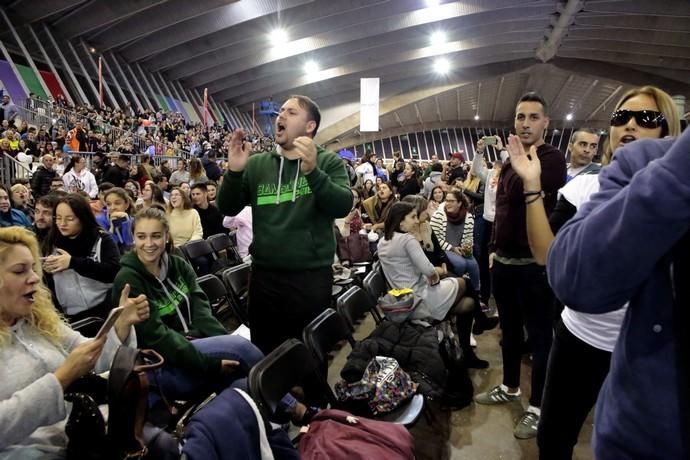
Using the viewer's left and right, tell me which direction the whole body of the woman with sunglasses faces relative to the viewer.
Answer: facing the viewer and to the left of the viewer

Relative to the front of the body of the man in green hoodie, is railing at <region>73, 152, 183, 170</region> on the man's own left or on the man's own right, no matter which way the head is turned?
on the man's own right

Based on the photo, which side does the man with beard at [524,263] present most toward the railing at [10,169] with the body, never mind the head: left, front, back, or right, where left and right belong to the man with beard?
right

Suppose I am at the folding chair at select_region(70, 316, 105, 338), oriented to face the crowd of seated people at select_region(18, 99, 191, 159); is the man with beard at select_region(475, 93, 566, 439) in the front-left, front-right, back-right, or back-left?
back-right

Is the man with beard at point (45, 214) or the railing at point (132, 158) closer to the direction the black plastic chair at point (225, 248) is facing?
the man with beard

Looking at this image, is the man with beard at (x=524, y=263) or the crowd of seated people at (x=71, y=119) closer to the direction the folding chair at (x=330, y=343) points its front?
the man with beard

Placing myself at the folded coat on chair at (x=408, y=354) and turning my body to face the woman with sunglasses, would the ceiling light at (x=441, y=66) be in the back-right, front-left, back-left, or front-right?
back-left

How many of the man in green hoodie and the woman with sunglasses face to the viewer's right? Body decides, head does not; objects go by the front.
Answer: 0

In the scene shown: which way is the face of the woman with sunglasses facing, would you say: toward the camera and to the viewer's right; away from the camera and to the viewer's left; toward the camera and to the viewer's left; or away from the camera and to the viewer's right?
toward the camera and to the viewer's left

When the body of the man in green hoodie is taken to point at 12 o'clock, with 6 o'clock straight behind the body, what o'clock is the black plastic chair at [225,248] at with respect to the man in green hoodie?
The black plastic chair is roughly at 4 o'clock from the man in green hoodie.

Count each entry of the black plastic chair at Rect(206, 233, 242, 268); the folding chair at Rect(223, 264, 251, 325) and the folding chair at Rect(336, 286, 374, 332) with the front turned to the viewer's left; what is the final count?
0

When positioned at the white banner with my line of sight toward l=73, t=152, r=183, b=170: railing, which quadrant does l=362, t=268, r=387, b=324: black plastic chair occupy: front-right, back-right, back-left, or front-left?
front-left

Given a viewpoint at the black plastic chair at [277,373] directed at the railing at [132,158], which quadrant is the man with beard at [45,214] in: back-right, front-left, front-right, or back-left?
front-left

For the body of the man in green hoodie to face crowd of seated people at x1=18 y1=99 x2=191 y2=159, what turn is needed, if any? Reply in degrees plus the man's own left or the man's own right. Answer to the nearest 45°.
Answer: approximately 135° to the man's own right

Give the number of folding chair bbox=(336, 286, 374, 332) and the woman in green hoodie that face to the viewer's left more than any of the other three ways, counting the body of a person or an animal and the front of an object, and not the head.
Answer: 0
